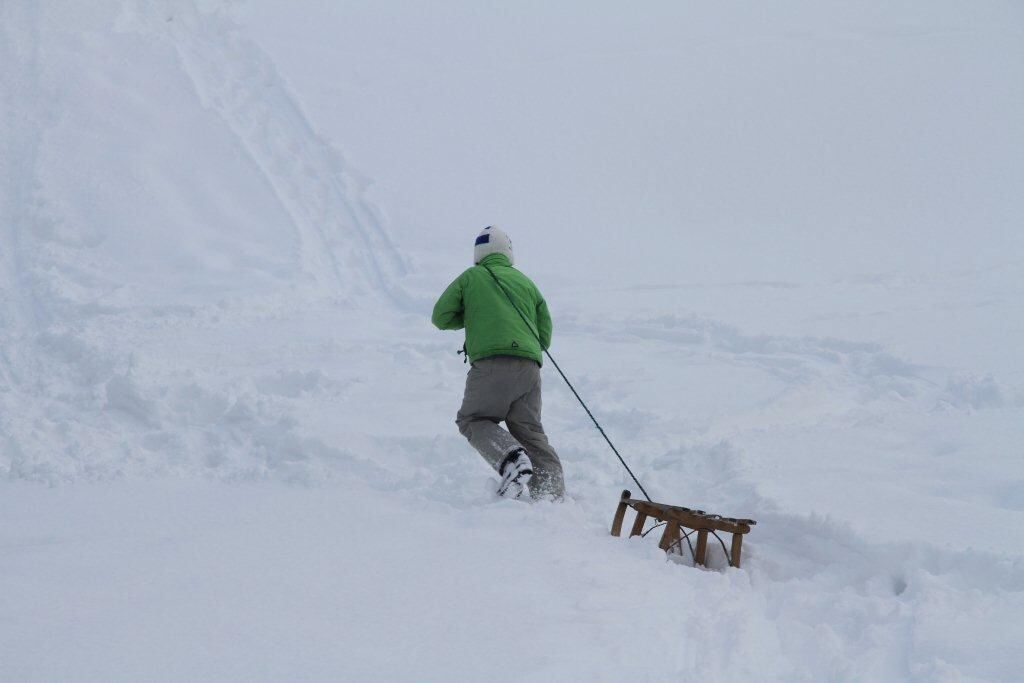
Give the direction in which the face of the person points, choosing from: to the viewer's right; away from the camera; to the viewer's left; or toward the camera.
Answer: away from the camera

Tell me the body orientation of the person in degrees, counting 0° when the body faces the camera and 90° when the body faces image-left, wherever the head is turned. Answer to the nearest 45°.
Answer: approximately 135°

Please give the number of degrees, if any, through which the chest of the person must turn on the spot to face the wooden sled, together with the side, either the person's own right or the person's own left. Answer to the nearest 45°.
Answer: approximately 180°
